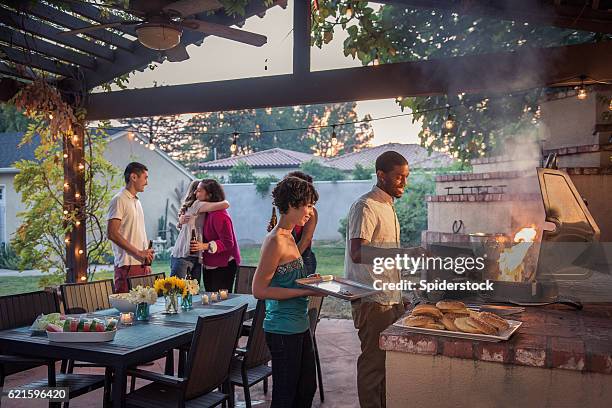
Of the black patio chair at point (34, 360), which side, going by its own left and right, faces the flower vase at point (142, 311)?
front

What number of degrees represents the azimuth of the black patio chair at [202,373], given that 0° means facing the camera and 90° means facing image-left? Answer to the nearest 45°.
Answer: approximately 135°

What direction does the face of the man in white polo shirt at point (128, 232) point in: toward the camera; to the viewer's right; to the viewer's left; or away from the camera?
to the viewer's right

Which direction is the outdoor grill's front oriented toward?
to the viewer's left

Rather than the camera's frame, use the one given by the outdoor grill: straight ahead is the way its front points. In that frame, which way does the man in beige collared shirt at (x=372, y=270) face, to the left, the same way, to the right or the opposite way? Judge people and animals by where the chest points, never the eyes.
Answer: the opposite way

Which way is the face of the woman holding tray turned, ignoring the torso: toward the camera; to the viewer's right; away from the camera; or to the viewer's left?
to the viewer's right

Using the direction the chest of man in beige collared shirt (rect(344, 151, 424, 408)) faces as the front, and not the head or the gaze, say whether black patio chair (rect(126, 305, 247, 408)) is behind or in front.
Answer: behind

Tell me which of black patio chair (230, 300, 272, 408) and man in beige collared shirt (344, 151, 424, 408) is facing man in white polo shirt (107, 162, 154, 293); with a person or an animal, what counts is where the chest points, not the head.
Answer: the black patio chair

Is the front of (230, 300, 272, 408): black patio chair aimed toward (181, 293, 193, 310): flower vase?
yes

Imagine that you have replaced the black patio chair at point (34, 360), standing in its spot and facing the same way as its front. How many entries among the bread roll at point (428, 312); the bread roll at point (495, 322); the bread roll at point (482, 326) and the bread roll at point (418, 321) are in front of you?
4

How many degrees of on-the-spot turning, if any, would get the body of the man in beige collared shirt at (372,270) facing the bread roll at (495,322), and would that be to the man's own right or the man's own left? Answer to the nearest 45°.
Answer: approximately 45° to the man's own right

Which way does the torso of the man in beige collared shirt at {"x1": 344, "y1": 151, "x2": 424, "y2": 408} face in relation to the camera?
to the viewer's right
